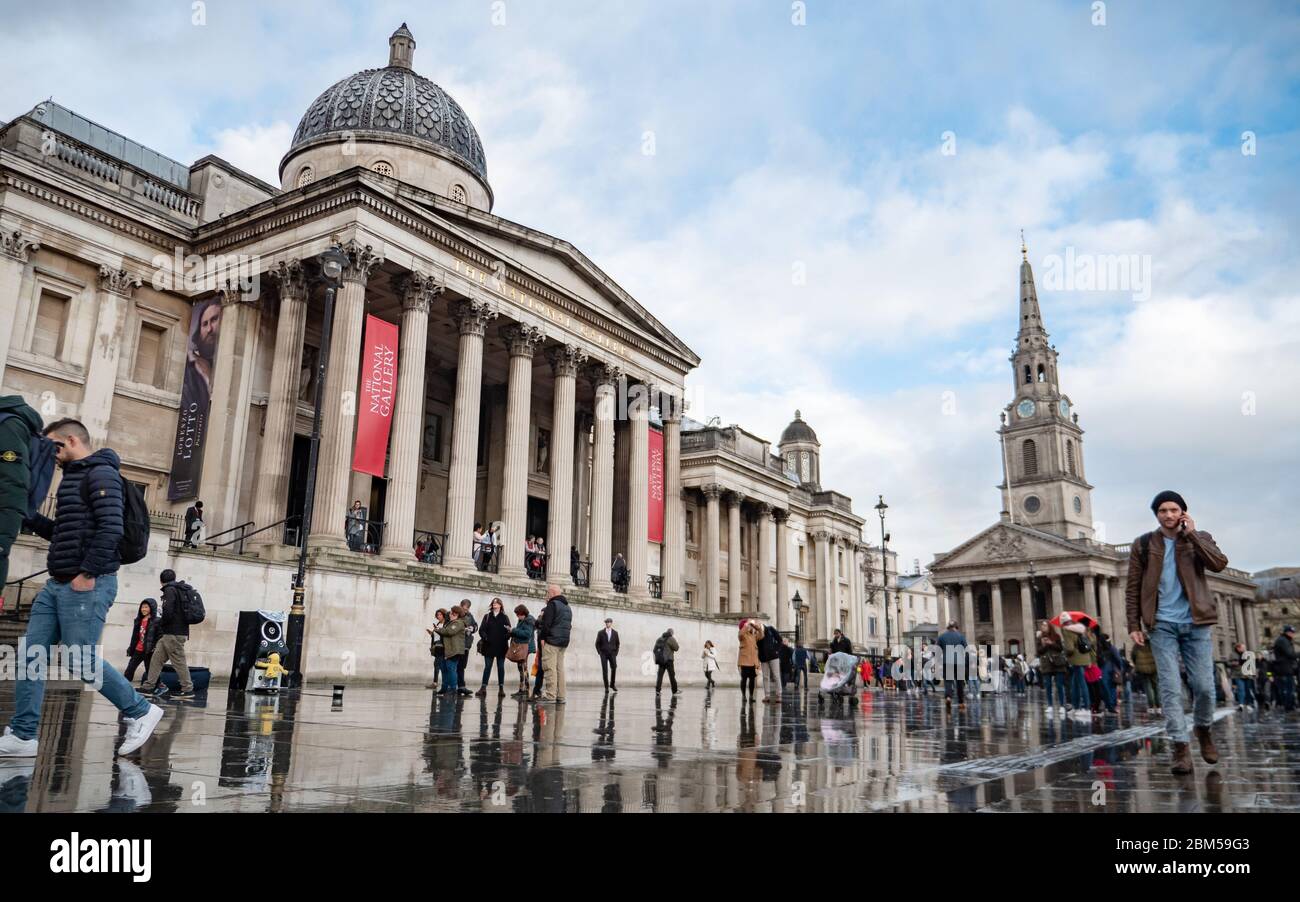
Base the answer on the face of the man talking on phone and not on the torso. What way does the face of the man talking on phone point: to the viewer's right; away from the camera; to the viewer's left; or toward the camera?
toward the camera

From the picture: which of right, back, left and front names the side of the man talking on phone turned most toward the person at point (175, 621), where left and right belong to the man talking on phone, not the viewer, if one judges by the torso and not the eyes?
right

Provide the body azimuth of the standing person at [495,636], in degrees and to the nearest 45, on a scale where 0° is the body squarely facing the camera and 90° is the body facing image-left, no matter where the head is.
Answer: approximately 0°

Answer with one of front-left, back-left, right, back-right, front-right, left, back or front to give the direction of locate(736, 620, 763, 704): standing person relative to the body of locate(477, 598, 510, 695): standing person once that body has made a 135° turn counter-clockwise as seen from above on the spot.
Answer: front-right

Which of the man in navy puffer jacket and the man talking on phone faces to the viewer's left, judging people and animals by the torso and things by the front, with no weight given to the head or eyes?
the man in navy puffer jacket

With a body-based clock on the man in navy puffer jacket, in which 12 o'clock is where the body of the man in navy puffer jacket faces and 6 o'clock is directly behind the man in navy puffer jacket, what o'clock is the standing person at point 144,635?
The standing person is roughly at 3 o'clock from the man in navy puffer jacket.

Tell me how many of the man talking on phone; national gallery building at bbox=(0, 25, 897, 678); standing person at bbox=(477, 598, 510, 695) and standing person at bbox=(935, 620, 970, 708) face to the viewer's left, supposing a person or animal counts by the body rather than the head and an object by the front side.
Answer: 0

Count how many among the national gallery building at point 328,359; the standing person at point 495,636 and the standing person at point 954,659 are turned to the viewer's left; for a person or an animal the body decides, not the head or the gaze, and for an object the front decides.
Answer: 0

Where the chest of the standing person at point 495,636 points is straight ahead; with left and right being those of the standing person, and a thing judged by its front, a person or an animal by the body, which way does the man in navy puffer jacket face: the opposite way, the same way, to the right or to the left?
to the right

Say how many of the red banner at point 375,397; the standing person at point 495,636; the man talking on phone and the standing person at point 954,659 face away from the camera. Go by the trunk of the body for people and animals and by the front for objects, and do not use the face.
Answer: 1

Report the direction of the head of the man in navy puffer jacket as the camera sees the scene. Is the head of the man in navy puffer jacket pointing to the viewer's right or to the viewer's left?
to the viewer's left

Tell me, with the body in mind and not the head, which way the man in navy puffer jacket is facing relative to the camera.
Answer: to the viewer's left

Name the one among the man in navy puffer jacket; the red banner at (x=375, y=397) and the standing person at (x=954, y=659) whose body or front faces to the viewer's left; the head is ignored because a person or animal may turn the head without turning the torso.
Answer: the man in navy puffer jacket

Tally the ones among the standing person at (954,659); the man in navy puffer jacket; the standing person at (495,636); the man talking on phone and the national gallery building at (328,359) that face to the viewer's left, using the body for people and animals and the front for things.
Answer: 1

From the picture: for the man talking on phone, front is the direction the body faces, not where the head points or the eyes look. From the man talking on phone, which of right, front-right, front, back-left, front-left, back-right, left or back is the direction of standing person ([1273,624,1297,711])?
back

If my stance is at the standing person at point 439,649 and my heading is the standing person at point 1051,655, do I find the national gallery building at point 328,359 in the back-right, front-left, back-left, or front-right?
back-left

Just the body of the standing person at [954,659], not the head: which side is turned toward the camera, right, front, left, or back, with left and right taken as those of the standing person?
back

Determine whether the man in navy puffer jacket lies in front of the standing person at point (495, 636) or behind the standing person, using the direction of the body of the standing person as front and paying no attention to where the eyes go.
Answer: in front

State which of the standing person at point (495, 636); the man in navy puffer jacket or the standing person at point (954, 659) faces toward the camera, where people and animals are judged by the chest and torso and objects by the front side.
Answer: the standing person at point (495, 636)

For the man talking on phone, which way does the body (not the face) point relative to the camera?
toward the camera
